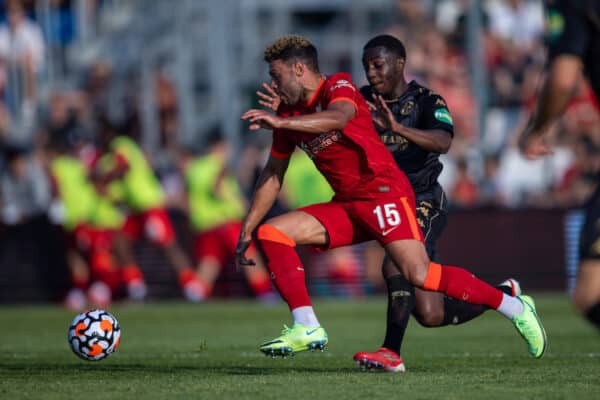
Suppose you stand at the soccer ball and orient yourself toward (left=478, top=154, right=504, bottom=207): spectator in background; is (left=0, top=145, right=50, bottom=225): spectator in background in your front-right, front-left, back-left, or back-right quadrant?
front-left

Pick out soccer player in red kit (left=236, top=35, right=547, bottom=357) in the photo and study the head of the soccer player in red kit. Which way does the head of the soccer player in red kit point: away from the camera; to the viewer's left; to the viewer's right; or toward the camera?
to the viewer's left

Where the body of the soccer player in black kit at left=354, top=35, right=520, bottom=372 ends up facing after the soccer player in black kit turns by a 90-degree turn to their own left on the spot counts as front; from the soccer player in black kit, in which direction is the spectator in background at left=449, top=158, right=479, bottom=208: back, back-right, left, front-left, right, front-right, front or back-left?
back-left

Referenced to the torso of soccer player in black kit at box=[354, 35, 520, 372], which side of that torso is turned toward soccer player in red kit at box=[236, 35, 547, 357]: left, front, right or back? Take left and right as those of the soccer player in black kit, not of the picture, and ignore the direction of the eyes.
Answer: front

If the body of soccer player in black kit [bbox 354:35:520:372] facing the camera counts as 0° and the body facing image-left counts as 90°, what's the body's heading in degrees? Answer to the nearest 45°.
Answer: approximately 45°

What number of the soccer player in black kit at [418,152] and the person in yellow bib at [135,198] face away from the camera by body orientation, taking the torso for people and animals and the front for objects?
0

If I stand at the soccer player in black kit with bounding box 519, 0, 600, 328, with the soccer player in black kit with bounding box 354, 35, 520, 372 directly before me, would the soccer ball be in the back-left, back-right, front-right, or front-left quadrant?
front-left

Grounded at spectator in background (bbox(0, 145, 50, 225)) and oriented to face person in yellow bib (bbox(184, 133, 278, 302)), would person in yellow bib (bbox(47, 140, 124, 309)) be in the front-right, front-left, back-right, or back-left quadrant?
front-right

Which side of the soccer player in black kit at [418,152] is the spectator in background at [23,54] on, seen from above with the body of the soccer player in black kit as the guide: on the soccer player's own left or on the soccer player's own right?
on the soccer player's own right

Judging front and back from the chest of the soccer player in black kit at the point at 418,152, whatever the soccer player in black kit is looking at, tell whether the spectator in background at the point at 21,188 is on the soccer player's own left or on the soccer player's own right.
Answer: on the soccer player's own right
